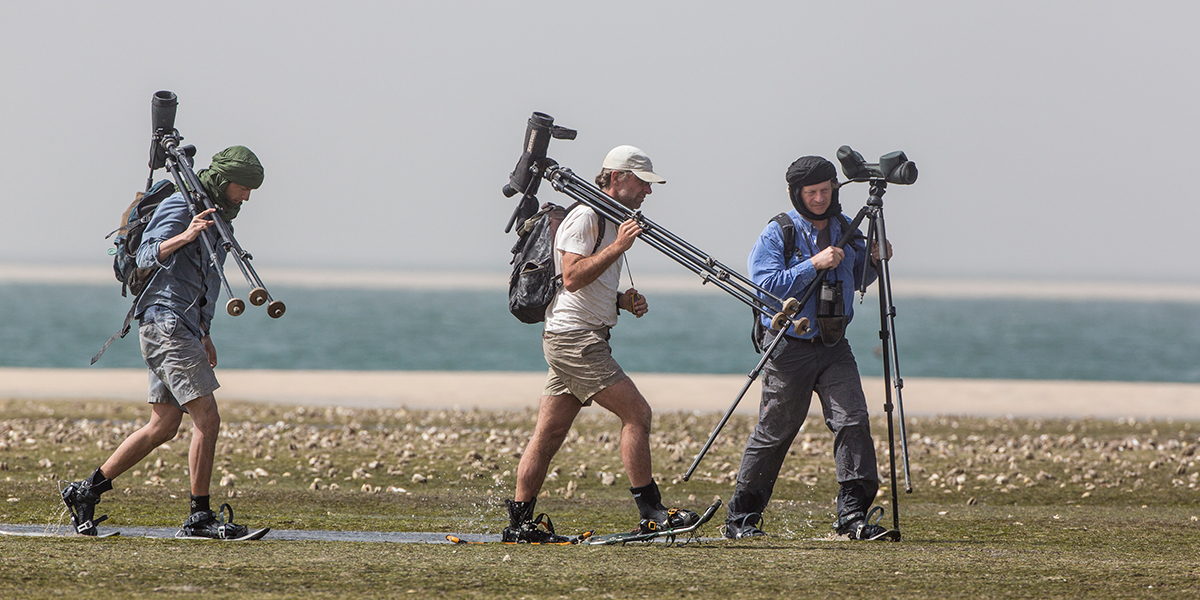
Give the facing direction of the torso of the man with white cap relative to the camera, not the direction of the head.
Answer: to the viewer's right

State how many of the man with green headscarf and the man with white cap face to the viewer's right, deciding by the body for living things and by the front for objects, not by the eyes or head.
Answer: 2

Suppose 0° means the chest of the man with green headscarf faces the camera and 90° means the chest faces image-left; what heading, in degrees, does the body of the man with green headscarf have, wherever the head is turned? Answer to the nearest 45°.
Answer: approximately 270°

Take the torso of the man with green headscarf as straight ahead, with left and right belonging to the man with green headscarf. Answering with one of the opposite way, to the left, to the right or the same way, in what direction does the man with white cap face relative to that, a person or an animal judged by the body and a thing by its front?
the same way

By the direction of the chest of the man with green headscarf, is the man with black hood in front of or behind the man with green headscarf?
in front

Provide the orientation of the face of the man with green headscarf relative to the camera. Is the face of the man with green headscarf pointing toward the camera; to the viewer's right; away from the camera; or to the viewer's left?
to the viewer's right

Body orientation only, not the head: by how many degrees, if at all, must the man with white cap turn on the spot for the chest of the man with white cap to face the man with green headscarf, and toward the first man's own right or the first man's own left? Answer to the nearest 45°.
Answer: approximately 180°

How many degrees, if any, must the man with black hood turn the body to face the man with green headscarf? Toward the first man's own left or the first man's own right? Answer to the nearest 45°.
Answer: approximately 135° to the first man's own right

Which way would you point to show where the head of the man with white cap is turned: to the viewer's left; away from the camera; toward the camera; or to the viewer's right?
to the viewer's right

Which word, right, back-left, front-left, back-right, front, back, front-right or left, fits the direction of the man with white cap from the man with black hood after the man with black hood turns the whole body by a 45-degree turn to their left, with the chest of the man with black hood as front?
back-right

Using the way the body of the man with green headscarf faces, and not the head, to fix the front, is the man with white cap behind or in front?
in front

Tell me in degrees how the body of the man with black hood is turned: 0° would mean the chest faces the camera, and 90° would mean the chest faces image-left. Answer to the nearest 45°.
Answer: approximately 315°
